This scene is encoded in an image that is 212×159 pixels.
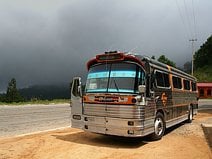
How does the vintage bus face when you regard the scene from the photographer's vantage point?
facing the viewer and to the left of the viewer
